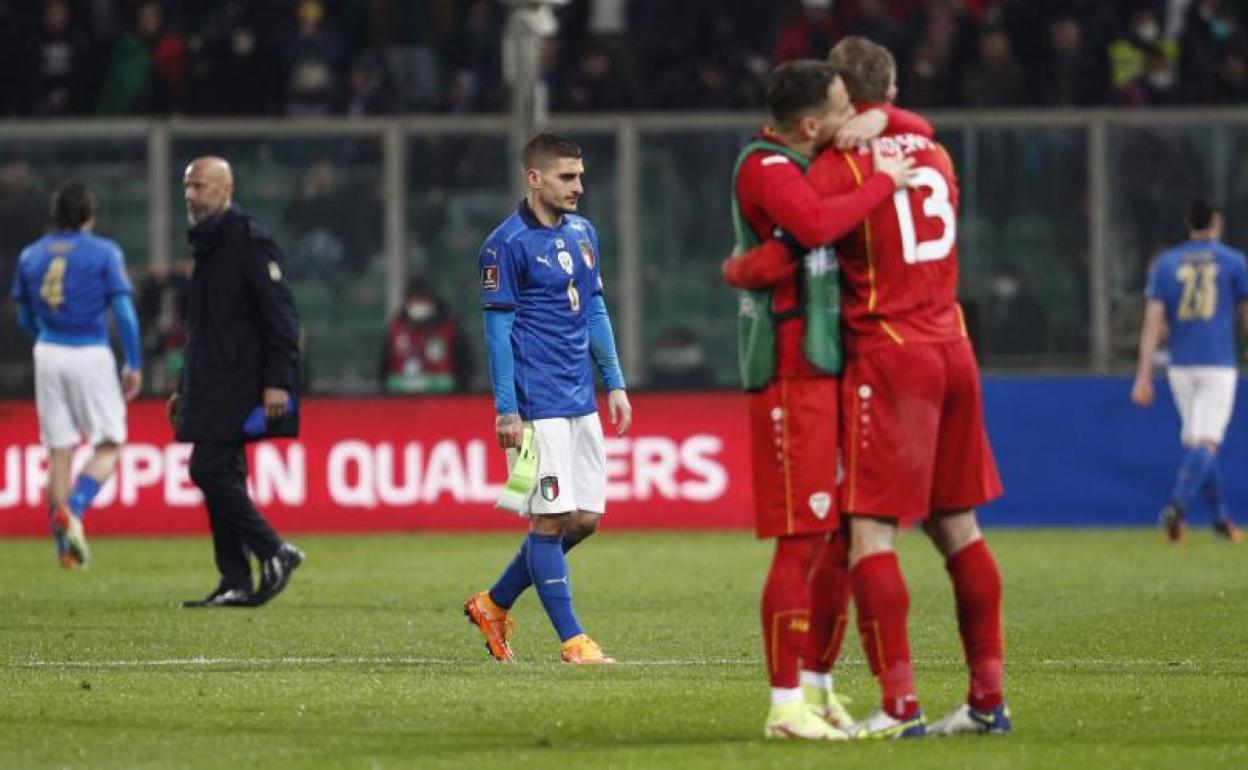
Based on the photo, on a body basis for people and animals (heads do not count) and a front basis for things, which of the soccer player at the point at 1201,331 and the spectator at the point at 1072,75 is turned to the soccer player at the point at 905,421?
the spectator

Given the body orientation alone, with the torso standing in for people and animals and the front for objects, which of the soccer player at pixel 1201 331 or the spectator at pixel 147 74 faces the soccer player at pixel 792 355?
the spectator

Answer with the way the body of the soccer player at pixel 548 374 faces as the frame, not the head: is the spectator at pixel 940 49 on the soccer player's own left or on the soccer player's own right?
on the soccer player's own left

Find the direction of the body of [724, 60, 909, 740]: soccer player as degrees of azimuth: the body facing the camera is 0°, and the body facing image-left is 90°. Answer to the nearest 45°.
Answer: approximately 270°

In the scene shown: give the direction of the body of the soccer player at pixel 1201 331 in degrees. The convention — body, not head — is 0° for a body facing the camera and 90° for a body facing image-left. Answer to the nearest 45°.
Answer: approximately 180°

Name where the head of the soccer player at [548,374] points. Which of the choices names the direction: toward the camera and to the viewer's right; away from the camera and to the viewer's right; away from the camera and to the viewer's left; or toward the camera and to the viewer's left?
toward the camera and to the viewer's right

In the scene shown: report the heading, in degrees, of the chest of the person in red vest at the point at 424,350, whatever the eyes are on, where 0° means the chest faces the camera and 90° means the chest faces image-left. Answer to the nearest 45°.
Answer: approximately 0°

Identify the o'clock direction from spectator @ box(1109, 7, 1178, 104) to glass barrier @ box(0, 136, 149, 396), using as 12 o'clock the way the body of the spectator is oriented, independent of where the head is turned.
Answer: The glass barrier is roughly at 2 o'clock from the spectator.

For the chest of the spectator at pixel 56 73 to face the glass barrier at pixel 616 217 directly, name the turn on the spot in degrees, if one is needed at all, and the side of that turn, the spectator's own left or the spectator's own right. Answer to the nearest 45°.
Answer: approximately 45° to the spectator's own left

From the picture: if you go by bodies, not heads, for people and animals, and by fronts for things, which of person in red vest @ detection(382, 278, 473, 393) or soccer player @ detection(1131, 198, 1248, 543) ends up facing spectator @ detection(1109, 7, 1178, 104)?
the soccer player

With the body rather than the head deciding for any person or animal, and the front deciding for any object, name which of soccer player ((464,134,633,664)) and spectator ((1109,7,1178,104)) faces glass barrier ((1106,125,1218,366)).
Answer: the spectator

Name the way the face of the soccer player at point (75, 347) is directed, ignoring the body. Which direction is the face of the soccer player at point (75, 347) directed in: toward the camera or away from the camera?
away from the camera

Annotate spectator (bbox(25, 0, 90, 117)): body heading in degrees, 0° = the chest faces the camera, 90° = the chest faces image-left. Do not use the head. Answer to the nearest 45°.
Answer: approximately 0°
